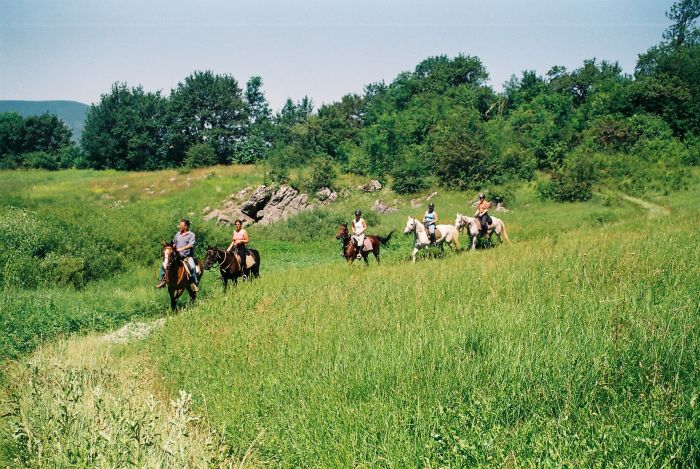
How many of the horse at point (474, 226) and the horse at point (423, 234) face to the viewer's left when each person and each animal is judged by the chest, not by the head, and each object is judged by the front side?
2

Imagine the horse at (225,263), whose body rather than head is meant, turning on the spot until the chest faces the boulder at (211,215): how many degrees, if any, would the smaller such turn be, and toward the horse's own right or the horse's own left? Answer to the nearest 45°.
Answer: approximately 135° to the horse's own right

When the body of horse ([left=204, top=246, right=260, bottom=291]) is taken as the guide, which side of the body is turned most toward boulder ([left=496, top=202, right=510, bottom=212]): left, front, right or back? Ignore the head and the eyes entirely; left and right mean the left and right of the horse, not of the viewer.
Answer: back

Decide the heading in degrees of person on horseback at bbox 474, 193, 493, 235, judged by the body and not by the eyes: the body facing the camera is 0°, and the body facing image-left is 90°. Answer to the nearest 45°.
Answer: approximately 45°

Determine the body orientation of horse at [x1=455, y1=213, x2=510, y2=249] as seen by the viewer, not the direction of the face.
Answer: to the viewer's left

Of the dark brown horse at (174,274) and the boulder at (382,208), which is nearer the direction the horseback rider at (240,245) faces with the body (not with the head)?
the dark brown horse

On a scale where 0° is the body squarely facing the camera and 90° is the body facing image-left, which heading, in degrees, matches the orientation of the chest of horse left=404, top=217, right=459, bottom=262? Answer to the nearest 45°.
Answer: approximately 90°

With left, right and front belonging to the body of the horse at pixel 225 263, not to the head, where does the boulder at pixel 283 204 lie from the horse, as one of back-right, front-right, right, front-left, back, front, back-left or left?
back-right

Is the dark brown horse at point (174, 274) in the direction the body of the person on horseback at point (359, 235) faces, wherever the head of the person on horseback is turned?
yes
